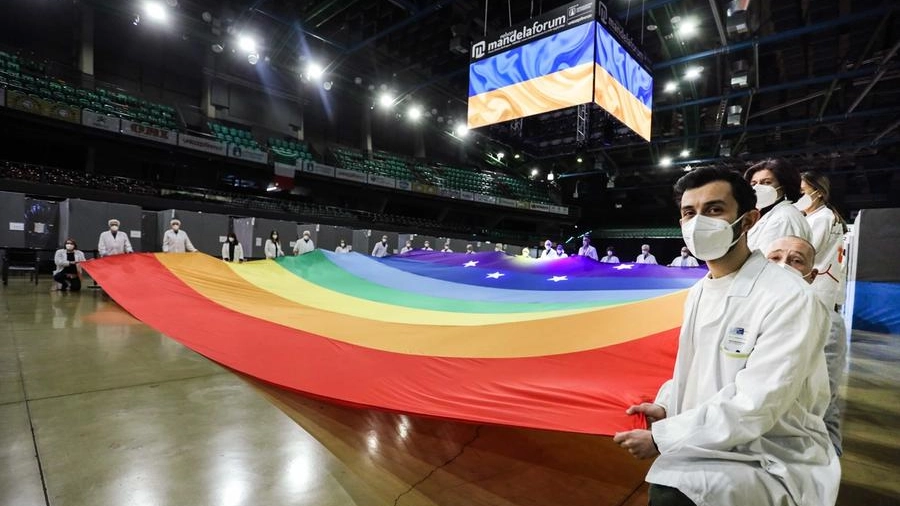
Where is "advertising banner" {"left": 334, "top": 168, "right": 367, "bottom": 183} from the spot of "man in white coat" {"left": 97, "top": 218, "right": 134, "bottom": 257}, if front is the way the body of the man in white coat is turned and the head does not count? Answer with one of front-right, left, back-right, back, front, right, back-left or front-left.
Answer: back-left

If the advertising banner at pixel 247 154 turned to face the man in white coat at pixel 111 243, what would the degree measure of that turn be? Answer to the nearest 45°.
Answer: approximately 45° to its right

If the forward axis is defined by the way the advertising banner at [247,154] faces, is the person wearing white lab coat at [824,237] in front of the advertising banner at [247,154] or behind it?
in front

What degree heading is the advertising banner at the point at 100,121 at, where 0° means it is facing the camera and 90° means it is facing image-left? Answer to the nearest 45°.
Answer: approximately 315°

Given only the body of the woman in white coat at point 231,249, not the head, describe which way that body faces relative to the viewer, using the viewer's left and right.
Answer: facing the viewer

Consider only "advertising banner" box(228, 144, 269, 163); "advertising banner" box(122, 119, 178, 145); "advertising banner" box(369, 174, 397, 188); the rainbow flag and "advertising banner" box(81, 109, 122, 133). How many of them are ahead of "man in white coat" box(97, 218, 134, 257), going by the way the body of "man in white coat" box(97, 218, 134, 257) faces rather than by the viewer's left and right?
1

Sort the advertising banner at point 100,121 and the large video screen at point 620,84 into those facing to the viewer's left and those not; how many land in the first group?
0

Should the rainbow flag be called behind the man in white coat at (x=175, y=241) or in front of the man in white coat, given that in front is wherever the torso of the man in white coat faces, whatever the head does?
in front

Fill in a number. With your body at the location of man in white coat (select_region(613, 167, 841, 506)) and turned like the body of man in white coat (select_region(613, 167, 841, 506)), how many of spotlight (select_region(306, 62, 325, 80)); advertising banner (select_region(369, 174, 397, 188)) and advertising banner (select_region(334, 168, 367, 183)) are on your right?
3

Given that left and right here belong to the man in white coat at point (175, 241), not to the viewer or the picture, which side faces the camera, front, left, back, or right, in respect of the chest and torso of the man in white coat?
front

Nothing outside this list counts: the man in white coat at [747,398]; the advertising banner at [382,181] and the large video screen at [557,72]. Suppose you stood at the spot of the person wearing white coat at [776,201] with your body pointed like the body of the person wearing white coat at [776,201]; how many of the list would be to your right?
2
